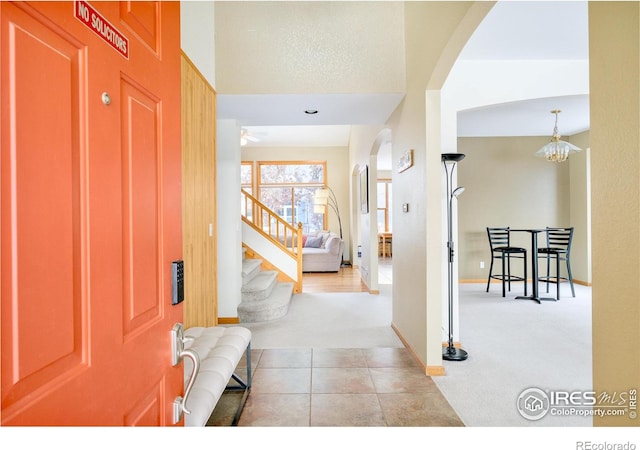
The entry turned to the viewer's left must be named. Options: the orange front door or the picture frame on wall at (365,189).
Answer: the picture frame on wall

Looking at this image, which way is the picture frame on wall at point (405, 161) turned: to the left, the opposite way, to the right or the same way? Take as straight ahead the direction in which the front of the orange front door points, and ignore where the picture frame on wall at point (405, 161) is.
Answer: the opposite way

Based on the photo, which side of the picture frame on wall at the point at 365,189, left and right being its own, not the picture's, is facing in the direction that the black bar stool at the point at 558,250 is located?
back

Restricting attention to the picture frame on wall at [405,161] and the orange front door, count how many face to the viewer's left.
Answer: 1

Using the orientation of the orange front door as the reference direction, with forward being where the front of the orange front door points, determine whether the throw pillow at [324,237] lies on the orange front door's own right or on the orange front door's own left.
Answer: on the orange front door's own left

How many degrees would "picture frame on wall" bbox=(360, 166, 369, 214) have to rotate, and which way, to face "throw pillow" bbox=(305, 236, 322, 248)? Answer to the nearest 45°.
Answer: approximately 45° to its right

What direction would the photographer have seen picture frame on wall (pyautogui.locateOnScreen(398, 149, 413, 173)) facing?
facing to the left of the viewer

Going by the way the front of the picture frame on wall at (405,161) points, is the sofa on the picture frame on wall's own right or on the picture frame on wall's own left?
on the picture frame on wall's own right

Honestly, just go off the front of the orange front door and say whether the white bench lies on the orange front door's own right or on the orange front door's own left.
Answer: on the orange front door's own left

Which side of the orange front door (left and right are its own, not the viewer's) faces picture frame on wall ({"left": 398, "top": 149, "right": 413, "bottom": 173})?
left

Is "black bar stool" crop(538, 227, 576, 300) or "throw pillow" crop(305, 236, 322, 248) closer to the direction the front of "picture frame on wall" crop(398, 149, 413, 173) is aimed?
the throw pillow
